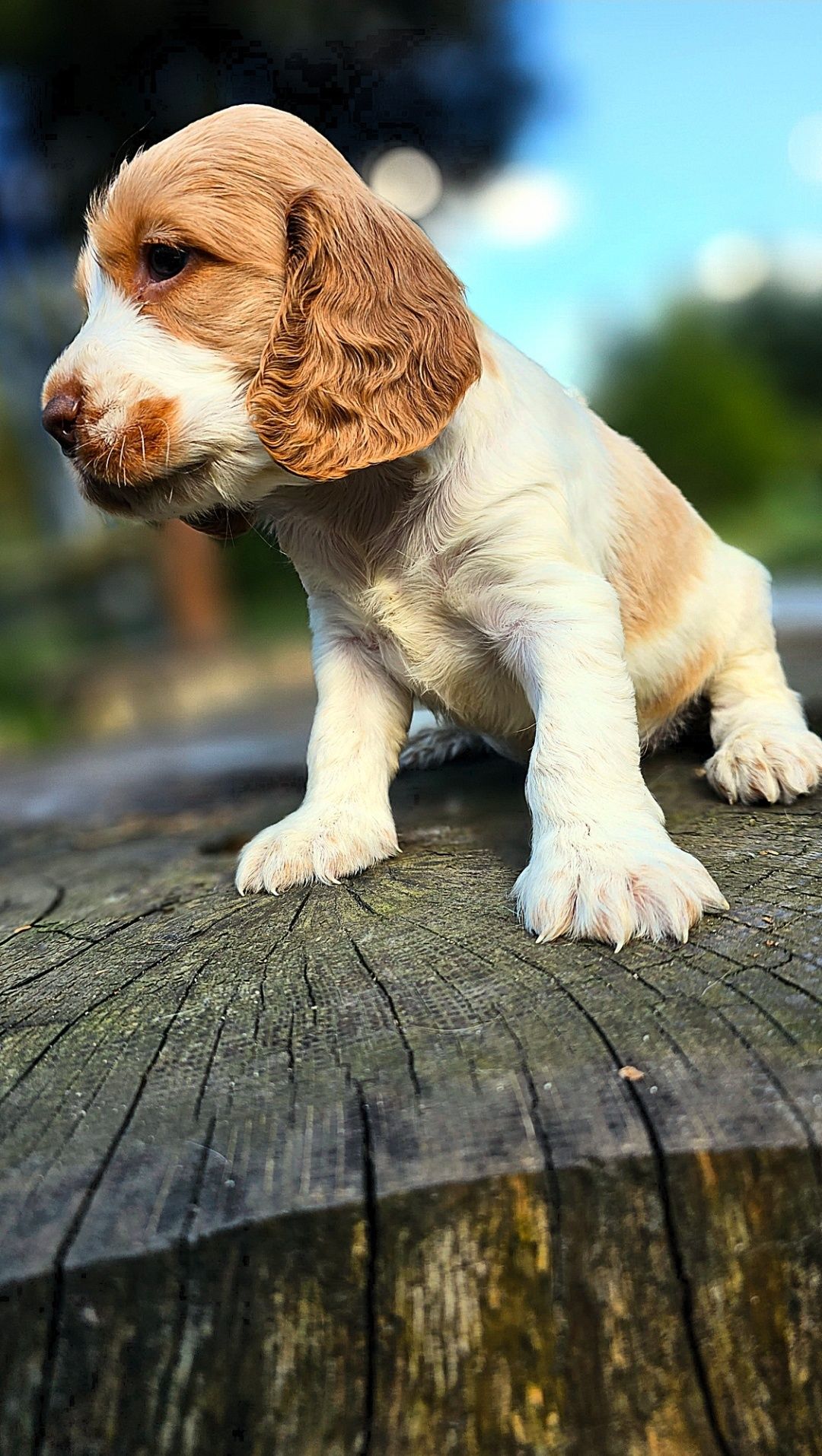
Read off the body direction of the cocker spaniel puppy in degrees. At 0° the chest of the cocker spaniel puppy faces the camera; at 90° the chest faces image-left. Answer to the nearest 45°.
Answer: approximately 45°

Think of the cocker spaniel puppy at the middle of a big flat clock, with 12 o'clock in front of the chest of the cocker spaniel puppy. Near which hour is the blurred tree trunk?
The blurred tree trunk is roughly at 4 o'clock from the cocker spaniel puppy.
